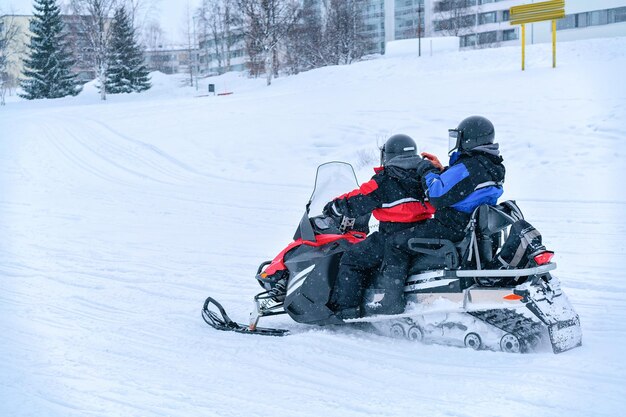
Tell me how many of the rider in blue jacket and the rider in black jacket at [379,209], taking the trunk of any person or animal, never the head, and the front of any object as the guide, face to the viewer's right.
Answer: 0

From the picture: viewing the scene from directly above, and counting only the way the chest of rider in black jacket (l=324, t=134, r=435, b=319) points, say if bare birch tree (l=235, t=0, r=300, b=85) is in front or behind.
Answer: in front

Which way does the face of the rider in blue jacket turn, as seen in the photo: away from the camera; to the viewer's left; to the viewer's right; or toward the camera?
to the viewer's left

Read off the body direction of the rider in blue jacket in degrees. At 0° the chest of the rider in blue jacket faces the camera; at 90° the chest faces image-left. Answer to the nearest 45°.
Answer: approximately 90°

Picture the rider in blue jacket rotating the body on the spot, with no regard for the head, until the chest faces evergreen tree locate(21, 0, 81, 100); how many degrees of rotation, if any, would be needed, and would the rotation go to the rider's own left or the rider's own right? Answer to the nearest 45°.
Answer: approximately 45° to the rider's own right

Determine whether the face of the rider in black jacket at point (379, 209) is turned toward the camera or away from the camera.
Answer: away from the camera

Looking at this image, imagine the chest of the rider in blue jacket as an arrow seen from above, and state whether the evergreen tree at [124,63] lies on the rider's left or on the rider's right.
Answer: on the rider's right

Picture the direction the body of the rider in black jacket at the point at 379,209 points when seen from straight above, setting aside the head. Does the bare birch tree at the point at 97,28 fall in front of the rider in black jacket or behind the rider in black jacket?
in front

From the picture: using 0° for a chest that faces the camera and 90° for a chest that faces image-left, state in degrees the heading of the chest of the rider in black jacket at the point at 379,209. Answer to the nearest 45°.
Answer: approximately 135°

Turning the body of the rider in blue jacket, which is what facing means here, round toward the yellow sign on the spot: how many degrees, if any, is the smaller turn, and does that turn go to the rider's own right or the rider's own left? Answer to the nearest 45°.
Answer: approximately 90° to the rider's own right
